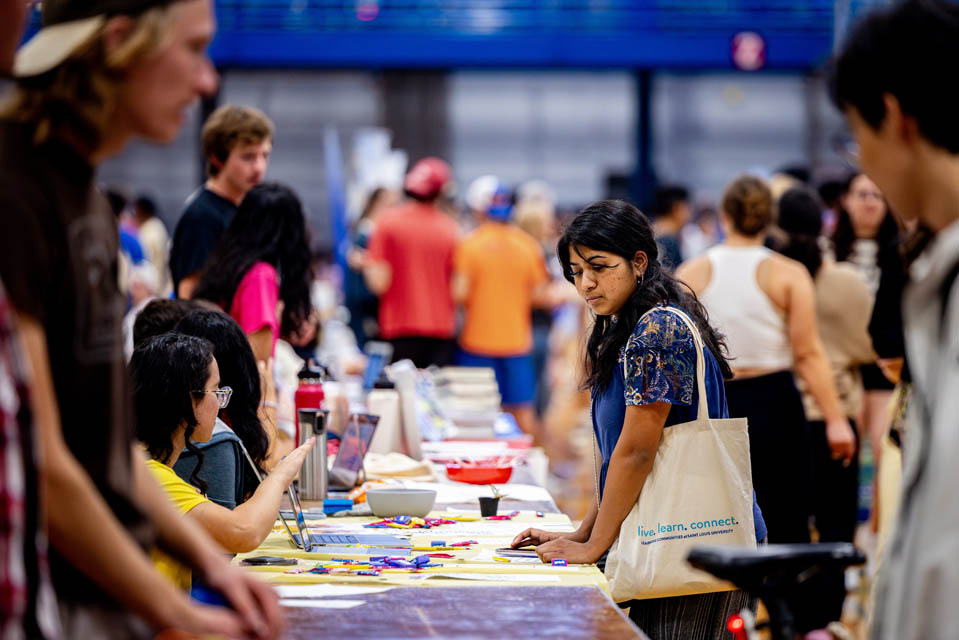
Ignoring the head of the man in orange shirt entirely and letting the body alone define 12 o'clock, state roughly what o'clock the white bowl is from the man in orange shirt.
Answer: The white bowl is roughly at 6 o'clock from the man in orange shirt.

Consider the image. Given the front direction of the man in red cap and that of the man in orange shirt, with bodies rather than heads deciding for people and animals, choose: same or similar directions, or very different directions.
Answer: same or similar directions

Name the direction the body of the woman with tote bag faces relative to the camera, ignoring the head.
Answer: to the viewer's left

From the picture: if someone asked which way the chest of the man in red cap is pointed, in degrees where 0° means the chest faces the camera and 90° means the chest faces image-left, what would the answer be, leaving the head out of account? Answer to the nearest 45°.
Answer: approximately 180°

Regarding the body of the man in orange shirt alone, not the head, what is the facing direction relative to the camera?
away from the camera

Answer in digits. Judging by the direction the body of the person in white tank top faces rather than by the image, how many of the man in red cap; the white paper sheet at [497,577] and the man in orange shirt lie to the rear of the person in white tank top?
1

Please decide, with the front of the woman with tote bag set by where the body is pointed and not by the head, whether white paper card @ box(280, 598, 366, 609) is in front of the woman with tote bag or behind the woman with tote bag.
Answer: in front

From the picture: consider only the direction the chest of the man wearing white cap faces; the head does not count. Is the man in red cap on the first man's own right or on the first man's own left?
on the first man's own left

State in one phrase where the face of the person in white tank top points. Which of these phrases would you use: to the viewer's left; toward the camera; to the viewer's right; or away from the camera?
away from the camera

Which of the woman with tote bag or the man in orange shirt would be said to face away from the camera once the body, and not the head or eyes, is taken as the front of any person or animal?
the man in orange shirt

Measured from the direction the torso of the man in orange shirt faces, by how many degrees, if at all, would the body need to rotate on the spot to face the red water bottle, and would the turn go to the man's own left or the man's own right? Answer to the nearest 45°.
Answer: approximately 180°

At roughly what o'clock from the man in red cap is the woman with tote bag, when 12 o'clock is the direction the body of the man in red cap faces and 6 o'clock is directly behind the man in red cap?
The woman with tote bag is roughly at 6 o'clock from the man in red cap.
